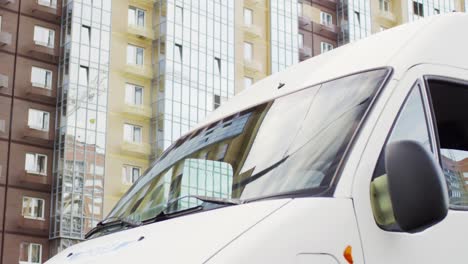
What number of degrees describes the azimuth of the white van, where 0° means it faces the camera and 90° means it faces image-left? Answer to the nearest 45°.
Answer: approximately 45°
